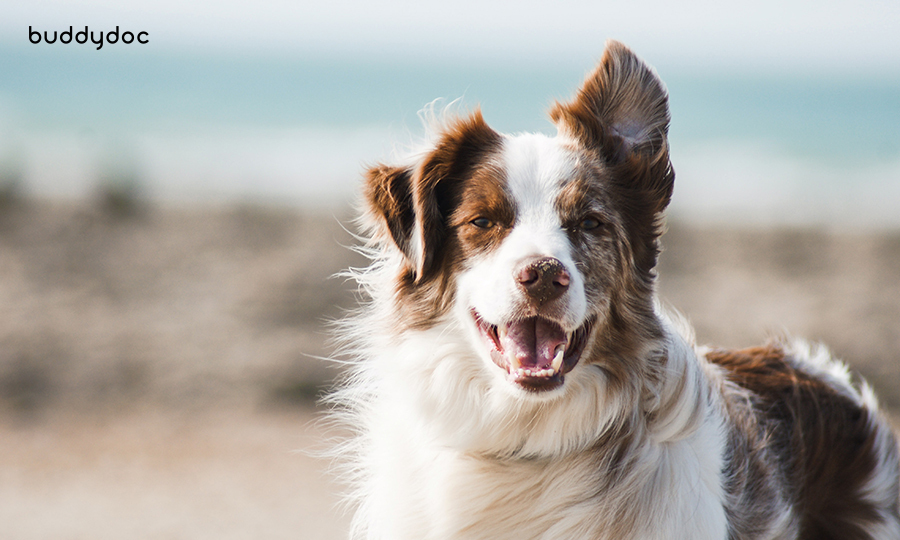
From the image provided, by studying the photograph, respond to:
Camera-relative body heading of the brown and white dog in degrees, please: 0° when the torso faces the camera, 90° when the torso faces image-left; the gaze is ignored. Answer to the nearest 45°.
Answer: approximately 45°
